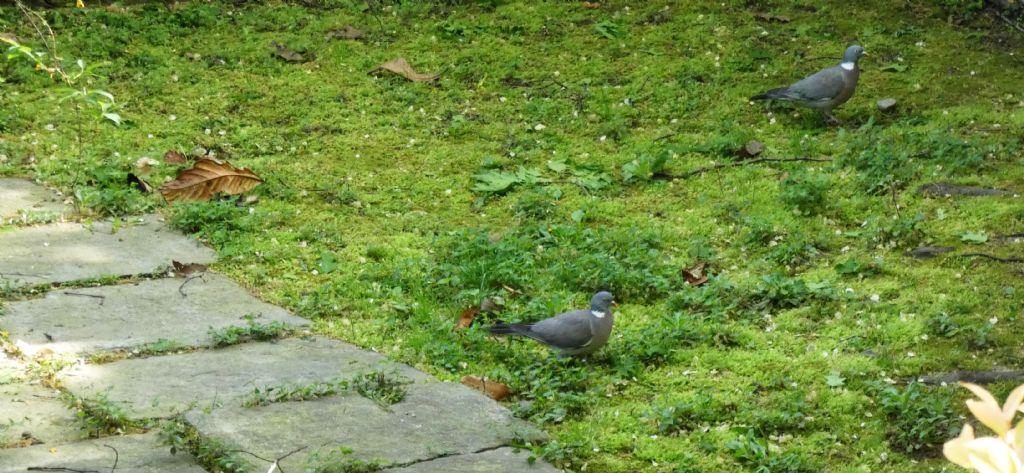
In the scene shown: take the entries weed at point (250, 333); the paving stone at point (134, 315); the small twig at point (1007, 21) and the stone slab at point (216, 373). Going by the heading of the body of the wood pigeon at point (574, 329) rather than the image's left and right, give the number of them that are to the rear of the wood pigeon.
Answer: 3

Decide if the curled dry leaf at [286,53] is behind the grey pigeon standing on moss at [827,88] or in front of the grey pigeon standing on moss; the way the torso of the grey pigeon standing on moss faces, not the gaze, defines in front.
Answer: behind

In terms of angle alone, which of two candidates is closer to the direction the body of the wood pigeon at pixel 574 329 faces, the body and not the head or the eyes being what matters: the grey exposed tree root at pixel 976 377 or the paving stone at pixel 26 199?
the grey exposed tree root

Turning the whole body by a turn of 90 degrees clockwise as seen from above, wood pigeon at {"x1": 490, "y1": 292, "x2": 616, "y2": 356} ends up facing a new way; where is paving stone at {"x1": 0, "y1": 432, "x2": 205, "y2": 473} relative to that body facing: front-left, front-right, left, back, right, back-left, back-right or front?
front-right

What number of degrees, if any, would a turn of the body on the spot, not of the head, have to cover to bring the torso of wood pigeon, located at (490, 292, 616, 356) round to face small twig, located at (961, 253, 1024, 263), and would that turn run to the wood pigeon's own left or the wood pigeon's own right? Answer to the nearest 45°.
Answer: approximately 45° to the wood pigeon's own left

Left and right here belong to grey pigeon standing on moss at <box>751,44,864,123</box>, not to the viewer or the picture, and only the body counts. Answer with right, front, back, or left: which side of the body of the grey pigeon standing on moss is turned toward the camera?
right

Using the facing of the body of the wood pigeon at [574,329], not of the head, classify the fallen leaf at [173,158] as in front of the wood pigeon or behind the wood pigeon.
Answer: behind

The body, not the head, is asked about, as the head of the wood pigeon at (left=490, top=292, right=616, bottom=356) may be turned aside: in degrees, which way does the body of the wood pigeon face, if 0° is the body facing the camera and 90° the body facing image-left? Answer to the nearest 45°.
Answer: approximately 270°

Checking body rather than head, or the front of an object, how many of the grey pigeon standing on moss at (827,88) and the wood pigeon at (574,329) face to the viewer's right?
2

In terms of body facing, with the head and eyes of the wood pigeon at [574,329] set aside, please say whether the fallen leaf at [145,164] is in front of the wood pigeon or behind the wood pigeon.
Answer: behind

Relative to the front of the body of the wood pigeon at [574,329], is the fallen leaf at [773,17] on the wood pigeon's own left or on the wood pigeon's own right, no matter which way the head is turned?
on the wood pigeon's own left

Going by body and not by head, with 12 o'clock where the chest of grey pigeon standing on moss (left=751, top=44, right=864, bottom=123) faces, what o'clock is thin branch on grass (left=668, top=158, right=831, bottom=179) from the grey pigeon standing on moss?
The thin branch on grass is roughly at 4 o'clock from the grey pigeon standing on moss.

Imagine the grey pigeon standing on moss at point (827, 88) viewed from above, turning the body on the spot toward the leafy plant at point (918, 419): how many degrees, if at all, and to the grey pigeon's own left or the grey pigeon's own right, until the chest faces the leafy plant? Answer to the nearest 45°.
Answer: approximately 90° to the grey pigeon's own right
